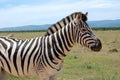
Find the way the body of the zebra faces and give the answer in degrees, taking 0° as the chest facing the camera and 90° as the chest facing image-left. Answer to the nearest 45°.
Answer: approximately 270°
